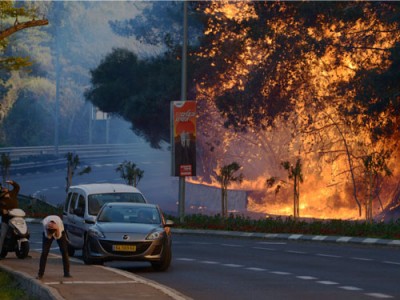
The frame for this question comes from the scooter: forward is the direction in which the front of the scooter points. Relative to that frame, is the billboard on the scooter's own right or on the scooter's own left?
on the scooter's own left

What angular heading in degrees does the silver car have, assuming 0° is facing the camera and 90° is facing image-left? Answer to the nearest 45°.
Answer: approximately 0°

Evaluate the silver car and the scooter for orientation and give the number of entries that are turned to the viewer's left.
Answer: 0

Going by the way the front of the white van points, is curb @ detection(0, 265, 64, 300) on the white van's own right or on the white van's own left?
on the white van's own right

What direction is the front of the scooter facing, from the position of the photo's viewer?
facing the viewer and to the right of the viewer

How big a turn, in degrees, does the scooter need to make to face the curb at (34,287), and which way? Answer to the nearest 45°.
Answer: approximately 45° to its right

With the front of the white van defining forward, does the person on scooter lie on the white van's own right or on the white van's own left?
on the white van's own right

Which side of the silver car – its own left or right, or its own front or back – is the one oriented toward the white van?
back

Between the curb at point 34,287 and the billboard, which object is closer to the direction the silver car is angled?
the curb

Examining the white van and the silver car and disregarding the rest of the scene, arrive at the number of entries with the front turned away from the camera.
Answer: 0

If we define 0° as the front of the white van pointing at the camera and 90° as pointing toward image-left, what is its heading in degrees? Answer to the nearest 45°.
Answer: approximately 315°
